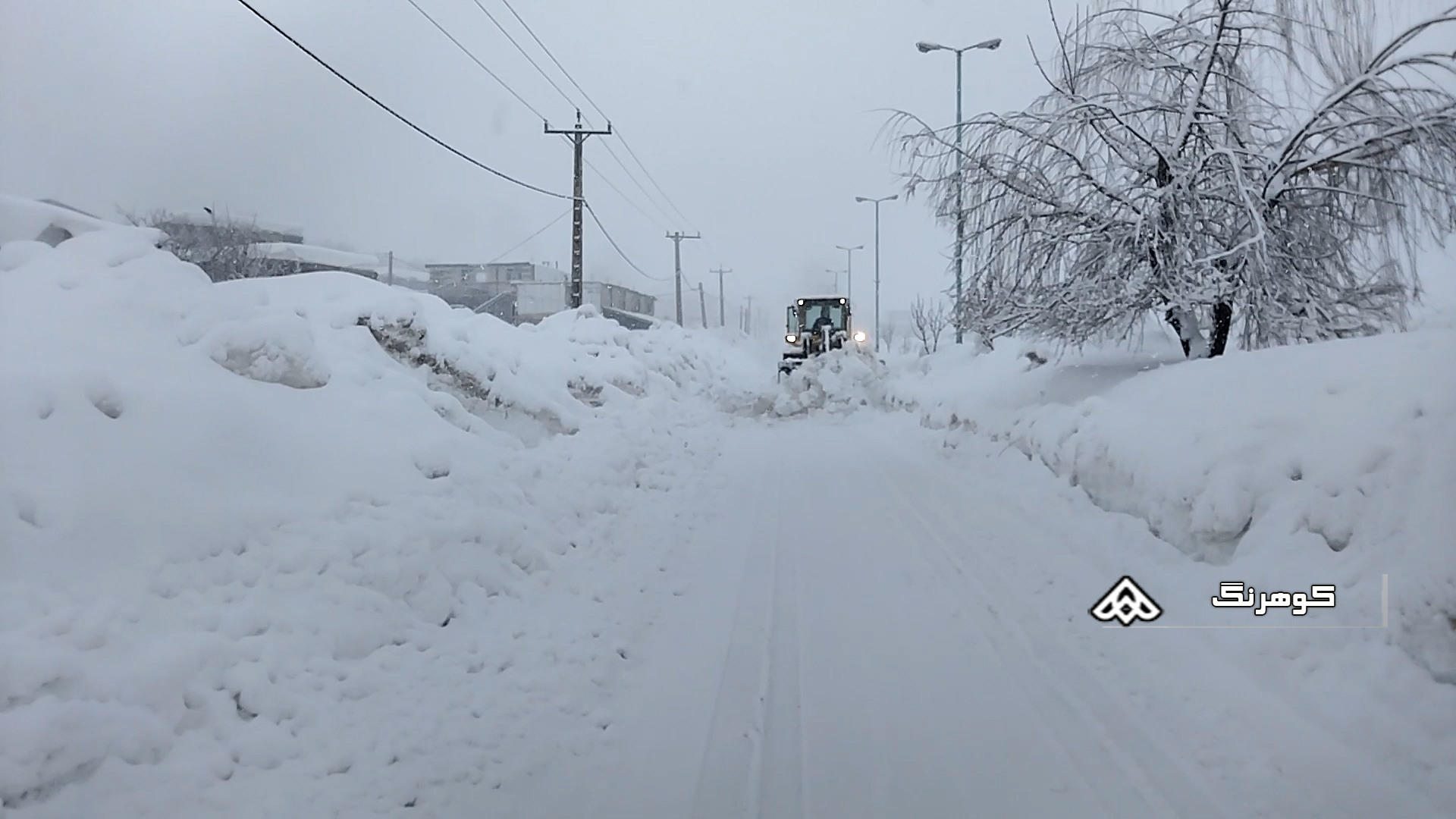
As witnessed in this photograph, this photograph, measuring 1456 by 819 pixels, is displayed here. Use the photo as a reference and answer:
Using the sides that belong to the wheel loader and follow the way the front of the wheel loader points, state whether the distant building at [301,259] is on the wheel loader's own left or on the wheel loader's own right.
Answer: on the wheel loader's own right

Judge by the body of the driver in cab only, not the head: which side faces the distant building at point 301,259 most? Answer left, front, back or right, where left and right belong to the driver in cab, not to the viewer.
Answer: right

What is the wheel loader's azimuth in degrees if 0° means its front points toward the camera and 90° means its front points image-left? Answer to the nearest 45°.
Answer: approximately 0°
